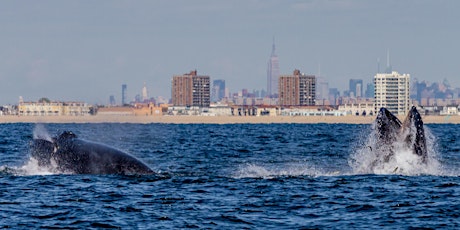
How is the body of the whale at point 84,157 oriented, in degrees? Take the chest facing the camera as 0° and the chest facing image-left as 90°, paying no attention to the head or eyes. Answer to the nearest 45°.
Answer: approximately 90°

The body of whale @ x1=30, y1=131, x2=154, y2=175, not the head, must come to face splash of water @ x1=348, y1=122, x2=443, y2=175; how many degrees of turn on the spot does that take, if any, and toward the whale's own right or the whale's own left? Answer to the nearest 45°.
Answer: approximately 180°

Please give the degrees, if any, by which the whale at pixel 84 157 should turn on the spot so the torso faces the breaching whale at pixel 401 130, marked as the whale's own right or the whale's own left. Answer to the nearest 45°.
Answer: approximately 180°
